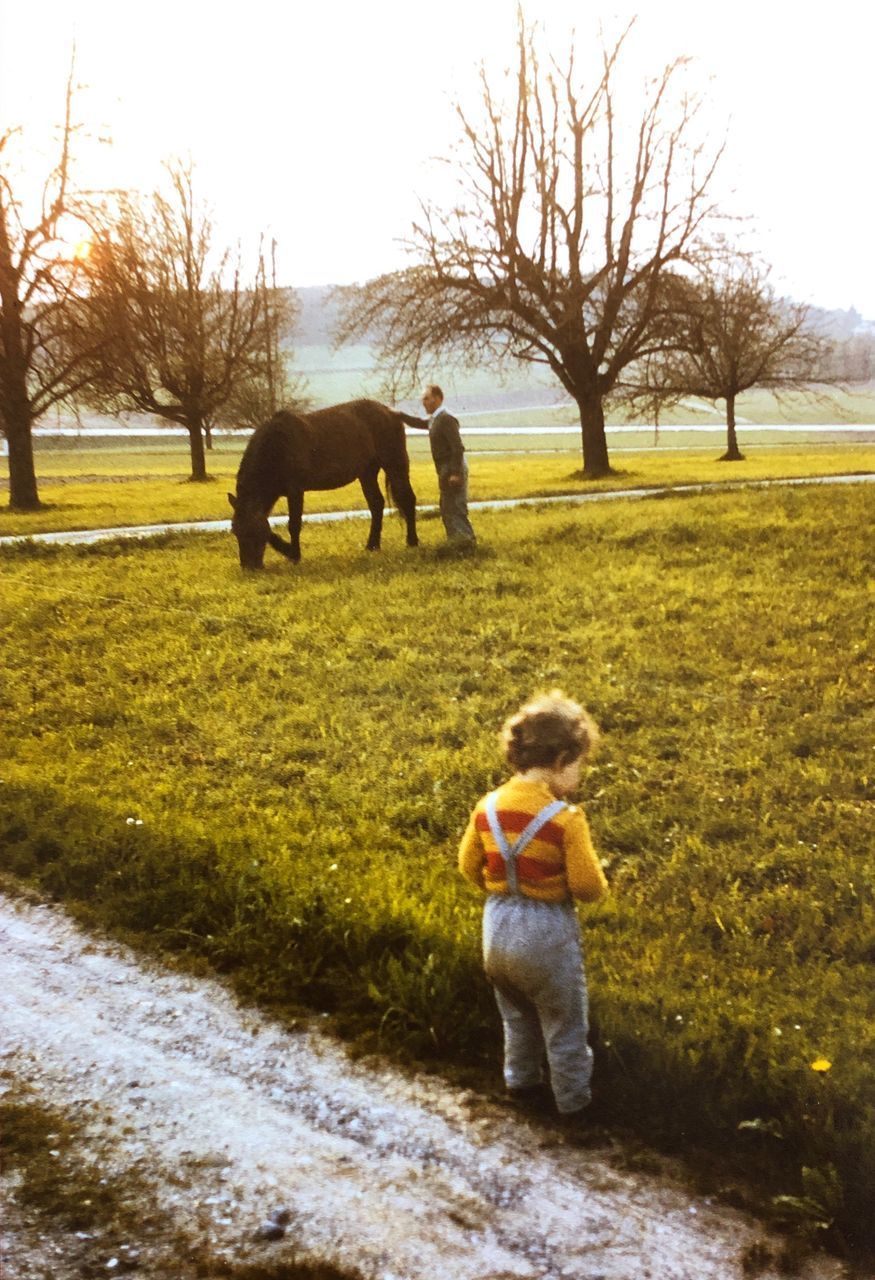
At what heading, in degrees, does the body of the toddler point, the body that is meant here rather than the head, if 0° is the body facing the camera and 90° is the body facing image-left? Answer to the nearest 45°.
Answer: approximately 225°

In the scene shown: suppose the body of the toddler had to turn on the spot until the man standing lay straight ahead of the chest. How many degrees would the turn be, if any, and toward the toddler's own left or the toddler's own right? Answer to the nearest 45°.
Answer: approximately 45° to the toddler's own left

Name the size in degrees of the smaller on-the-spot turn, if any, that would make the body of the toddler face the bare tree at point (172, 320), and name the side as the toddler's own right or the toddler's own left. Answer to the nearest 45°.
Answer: approximately 45° to the toddler's own left

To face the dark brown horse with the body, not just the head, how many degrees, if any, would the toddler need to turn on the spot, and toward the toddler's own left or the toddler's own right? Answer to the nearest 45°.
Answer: approximately 45° to the toddler's own left

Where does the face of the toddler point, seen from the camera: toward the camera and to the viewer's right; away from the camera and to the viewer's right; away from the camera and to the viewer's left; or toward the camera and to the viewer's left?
away from the camera and to the viewer's right

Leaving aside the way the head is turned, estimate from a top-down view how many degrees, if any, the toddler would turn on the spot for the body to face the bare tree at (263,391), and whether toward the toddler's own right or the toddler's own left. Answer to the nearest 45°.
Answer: approximately 45° to the toddler's own left

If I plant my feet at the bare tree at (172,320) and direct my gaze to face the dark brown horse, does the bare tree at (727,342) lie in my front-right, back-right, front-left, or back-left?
back-left

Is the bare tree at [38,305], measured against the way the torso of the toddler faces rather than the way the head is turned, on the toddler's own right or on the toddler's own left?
on the toddler's own left
